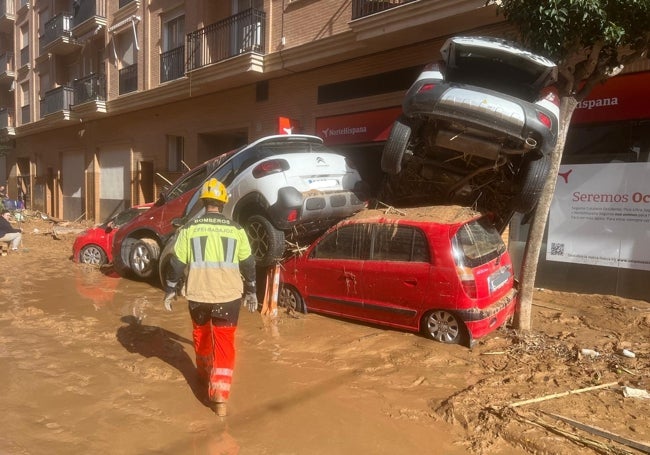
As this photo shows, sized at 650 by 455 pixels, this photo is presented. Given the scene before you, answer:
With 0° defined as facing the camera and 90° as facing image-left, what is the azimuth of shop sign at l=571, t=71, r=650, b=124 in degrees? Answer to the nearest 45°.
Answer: approximately 45°

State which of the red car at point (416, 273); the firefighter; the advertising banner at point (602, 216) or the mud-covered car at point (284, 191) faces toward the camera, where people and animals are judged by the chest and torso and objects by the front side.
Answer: the advertising banner

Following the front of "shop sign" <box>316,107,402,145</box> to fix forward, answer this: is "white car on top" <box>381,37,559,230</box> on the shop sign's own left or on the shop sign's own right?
on the shop sign's own left

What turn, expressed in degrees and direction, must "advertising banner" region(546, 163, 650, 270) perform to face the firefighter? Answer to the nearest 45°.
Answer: approximately 45° to its right

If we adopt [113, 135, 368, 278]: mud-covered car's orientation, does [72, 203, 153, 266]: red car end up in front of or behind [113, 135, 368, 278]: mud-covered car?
in front

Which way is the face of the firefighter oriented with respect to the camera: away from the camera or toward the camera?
away from the camera

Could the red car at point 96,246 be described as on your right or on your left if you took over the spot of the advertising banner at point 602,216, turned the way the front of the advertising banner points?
on your right

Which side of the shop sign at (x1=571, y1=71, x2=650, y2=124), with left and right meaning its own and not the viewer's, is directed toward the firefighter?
front

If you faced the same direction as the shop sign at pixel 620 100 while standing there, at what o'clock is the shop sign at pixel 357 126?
the shop sign at pixel 357 126 is roughly at 2 o'clock from the shop sign at pixel 620 100.

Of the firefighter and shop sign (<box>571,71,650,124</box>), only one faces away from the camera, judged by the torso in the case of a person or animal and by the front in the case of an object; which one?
the firefighter

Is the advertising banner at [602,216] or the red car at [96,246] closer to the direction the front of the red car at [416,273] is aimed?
the red car

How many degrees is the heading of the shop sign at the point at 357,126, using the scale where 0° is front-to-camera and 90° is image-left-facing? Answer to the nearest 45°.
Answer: approximately 45°

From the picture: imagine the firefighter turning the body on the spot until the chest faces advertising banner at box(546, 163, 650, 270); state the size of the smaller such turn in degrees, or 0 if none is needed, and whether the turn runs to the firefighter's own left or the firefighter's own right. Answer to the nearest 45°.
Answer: approximately 45° to the firefighter's own right

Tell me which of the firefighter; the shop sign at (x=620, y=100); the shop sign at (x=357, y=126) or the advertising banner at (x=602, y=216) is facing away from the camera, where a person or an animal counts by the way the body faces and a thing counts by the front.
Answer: the firefighter
